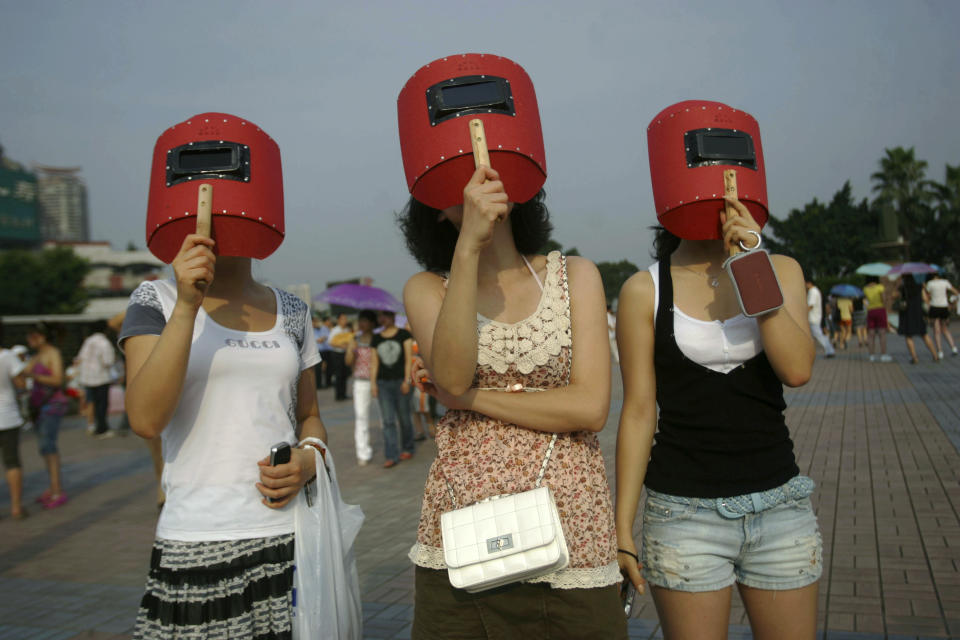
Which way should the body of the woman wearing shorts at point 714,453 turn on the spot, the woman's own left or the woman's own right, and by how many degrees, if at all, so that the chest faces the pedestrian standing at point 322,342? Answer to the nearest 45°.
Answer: approximately 135° to the woman's own right

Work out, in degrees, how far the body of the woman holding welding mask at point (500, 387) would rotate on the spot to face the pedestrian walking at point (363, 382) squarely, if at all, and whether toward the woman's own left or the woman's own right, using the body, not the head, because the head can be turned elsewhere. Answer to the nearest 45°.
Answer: approximately 180°

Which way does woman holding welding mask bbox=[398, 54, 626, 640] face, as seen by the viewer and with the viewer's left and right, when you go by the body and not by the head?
facing the viewer

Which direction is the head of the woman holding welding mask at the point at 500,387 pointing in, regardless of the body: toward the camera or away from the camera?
toward the camera

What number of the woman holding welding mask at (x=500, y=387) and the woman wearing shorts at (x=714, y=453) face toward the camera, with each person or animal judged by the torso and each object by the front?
2

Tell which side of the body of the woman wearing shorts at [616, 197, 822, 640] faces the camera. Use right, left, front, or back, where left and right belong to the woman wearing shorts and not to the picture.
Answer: front

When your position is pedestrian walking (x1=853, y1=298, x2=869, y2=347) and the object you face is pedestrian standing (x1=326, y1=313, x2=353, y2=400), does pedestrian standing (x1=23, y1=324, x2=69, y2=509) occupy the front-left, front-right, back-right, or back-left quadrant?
front-left

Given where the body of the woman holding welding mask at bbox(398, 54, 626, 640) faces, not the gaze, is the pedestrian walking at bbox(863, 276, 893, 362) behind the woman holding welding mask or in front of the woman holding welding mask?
behind

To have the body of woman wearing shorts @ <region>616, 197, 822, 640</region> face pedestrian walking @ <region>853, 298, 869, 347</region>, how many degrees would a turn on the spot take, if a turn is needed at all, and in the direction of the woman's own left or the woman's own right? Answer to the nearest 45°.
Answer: approximately 180°

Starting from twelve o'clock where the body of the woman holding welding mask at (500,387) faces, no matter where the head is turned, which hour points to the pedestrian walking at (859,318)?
The pedestrian walking is roughly at 7 o'clock from the woman holding welding mask.

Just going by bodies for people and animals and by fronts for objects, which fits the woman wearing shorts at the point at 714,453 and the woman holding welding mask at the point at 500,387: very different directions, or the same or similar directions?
same or similar directions

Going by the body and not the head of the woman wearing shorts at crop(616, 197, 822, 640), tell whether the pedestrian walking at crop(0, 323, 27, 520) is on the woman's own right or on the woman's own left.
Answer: on the woman's own right
